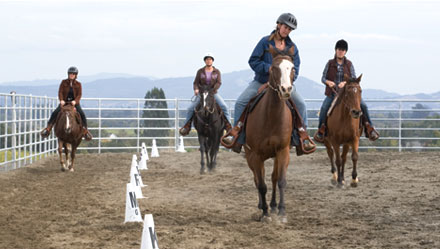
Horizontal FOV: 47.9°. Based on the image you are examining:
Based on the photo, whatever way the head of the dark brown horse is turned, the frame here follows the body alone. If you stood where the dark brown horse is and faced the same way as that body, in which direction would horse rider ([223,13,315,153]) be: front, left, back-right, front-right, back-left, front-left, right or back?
front

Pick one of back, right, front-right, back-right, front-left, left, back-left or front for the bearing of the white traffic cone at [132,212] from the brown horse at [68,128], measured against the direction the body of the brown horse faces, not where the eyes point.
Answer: front

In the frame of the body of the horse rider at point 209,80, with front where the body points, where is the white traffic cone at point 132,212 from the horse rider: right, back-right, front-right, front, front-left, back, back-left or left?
front

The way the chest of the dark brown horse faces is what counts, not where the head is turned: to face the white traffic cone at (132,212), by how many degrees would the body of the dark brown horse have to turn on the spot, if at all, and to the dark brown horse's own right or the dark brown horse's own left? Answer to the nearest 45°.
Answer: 0° — it already faces it

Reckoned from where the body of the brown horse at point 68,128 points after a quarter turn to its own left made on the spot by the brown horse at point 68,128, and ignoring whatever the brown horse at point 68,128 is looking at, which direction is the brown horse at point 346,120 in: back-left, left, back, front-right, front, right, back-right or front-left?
front-right

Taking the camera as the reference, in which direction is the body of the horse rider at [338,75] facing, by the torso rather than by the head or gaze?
toward the camera

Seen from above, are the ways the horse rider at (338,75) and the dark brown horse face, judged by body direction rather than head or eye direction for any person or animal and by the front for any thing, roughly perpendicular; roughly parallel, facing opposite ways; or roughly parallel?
roughly parallel

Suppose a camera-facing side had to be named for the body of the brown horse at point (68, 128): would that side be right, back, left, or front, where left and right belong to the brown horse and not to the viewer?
front

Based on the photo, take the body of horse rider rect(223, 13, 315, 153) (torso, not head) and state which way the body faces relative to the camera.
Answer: toward the camera

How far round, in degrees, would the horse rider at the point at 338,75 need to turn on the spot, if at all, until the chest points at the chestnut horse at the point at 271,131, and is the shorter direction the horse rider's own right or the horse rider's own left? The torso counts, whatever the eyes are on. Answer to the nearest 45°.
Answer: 0° — they already face it

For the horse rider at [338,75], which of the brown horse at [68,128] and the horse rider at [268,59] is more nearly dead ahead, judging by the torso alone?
the horse rider

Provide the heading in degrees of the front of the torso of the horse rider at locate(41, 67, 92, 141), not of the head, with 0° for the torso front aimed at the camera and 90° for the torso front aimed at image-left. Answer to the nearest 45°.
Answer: approximately 0°

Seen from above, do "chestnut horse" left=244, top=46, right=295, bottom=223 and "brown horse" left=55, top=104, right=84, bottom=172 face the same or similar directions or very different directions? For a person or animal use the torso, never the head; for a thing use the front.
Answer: same or similar directions

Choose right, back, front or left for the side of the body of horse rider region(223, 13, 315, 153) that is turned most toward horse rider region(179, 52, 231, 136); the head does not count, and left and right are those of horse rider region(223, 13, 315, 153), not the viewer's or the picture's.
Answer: back

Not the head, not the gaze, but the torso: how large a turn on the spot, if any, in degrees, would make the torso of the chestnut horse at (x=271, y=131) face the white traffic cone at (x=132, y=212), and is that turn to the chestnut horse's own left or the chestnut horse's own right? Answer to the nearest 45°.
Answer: approximately 90° to the chestnut horse's own right

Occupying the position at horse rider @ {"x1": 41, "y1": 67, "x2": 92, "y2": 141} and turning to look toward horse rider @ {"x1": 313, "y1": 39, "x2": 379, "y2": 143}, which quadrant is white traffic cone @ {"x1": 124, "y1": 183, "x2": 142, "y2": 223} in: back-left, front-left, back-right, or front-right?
front-right

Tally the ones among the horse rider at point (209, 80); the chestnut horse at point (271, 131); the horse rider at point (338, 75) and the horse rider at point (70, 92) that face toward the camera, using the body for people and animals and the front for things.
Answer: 4
